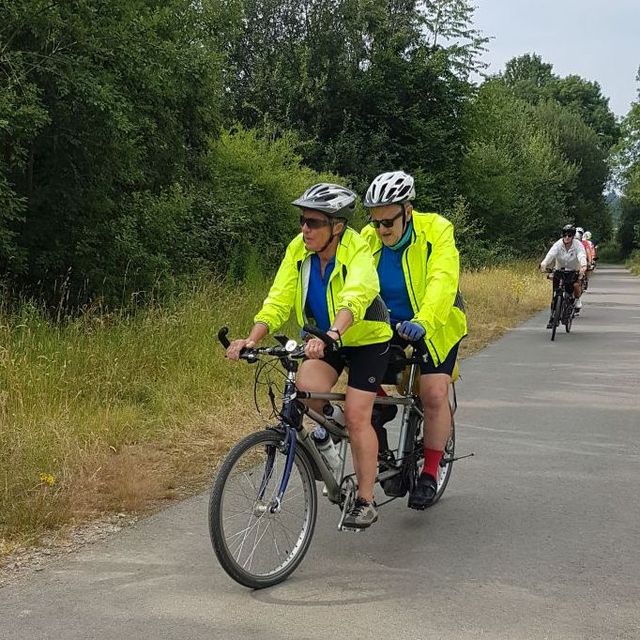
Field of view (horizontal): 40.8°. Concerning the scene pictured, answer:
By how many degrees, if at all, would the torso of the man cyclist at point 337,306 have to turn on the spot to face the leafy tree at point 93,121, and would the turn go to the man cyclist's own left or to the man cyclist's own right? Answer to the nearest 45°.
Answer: approximately 90° to the man cyclist's own right

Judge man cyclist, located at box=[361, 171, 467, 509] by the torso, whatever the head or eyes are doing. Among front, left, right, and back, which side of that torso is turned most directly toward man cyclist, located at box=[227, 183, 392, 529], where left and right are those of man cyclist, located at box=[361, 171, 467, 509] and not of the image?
front

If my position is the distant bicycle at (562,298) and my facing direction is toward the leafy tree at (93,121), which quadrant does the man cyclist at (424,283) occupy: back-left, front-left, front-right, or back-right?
front-left

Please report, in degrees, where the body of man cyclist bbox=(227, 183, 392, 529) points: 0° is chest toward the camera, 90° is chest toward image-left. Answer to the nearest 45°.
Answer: approximately 45°

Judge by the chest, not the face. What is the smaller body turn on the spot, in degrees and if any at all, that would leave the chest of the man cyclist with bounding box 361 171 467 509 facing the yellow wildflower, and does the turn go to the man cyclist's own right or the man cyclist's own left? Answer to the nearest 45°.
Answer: approximately 45° to the man cyclist's own right

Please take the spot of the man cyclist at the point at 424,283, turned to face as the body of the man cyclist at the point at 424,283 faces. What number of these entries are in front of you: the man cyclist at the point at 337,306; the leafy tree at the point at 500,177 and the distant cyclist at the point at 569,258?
1

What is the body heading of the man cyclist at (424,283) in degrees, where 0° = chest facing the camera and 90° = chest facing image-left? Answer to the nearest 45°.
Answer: approximately 45°

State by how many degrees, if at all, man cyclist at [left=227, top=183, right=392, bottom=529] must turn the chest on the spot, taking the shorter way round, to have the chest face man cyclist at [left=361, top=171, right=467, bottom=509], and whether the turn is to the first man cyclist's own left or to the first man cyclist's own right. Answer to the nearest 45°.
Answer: approximately 180°

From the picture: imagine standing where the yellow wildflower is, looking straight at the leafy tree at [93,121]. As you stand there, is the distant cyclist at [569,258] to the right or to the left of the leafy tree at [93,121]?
right

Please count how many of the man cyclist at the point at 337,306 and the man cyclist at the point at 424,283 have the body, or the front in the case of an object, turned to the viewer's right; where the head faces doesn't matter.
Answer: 0

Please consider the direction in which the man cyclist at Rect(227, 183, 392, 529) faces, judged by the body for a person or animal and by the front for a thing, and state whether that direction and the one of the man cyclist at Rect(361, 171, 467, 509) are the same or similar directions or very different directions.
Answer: same or similar directions

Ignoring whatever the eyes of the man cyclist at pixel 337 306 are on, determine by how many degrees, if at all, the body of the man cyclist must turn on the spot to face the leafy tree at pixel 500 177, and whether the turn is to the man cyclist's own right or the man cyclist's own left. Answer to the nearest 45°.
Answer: approximately 135° to the man cyclist's own right

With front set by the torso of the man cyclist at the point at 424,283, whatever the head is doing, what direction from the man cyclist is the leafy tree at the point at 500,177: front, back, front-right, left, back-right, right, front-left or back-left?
back-right

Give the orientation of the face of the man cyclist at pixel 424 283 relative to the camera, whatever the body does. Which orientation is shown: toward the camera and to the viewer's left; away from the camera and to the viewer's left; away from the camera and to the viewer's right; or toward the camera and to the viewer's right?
toward the camera and to the viewer's left

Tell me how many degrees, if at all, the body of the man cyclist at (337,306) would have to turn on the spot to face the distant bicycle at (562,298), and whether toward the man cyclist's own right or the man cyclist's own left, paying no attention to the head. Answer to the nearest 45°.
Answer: approximately 135° to the man cyclist's own right

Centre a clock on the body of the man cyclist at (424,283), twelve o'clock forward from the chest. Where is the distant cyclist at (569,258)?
The distant cyclist is roughly at 5 o'clock from the man cyclist.
